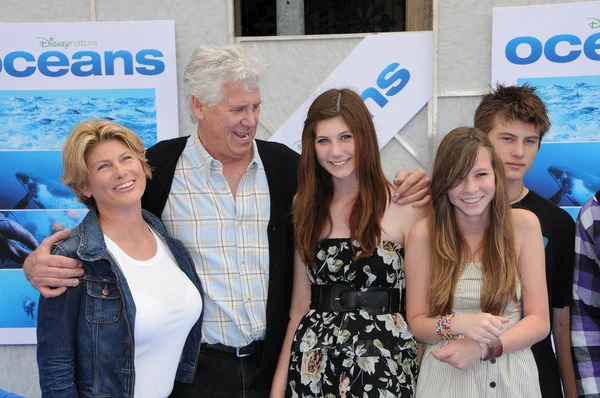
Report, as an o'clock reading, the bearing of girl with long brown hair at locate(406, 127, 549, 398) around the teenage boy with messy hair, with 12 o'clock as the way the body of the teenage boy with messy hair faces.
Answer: The girl with long brown hair is roughly at 1 o'clock from the teenage boy with messy hair.

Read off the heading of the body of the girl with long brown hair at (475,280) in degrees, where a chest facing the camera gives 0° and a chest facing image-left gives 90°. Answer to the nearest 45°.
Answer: approximately 0°

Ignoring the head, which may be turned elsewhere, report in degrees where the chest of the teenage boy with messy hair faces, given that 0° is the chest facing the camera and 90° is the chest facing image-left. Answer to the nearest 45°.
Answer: approximately 0°

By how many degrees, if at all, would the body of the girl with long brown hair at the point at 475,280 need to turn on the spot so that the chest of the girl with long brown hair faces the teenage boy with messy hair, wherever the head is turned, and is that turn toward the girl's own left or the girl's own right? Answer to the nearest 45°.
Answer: approximately 135° to the girl's own left
